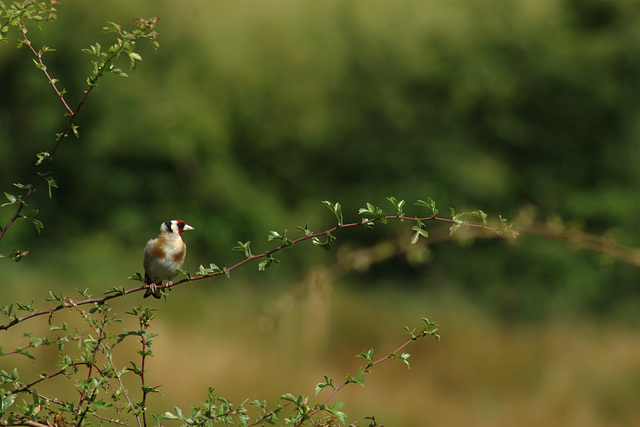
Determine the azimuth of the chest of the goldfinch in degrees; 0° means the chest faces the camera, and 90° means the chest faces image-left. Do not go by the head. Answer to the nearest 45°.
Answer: approximately 315°
